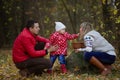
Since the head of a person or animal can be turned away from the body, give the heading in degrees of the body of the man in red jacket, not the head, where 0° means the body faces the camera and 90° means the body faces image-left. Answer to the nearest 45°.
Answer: approximately 270°

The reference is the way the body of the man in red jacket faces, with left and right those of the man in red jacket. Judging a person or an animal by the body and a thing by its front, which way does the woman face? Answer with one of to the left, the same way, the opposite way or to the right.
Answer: the opposite way

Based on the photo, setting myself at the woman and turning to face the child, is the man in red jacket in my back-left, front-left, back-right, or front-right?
front-left

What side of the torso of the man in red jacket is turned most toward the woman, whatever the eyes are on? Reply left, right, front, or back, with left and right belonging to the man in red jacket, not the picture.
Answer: front

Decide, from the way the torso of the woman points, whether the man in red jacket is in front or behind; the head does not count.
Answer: in front

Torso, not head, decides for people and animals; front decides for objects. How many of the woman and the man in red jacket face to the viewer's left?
1

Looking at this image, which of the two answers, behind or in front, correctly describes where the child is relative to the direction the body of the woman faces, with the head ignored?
in front

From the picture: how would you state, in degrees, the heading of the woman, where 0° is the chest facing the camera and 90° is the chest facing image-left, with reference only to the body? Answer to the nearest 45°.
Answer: approximately 90°
